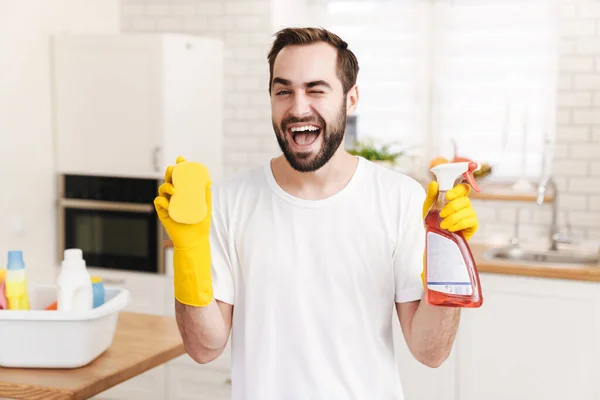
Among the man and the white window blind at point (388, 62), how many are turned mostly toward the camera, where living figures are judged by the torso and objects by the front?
2

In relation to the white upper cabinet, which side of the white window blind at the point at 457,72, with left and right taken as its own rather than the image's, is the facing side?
right

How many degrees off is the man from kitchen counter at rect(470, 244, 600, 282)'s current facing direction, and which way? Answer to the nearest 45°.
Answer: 0° — it already faces them

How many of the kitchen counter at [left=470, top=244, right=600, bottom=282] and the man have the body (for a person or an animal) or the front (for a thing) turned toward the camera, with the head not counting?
2

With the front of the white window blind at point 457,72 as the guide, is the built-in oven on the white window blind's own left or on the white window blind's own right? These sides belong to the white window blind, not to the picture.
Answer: on the white window blind's own right

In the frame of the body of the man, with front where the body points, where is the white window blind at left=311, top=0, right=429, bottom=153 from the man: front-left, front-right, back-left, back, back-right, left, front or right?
back
